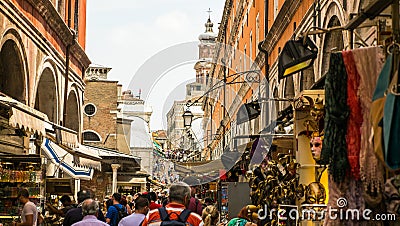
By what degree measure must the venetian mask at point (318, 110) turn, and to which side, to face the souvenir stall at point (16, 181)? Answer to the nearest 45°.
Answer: approximately 90° to its right

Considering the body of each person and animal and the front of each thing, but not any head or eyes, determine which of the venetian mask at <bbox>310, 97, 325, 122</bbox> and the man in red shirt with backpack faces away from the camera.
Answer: the man in red shirt with backpack

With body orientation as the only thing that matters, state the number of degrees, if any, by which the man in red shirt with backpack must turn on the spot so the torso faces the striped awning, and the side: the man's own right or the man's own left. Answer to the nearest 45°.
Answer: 0° — they already face it

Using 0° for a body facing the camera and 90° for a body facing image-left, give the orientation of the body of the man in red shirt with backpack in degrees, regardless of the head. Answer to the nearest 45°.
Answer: approximately 180°

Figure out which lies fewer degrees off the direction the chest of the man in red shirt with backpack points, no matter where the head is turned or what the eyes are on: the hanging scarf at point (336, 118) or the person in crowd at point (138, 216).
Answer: the person in crowd

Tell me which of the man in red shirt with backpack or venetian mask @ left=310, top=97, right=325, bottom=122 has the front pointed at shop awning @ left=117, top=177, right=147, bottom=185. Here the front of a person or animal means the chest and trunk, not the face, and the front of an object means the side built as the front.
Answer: the man in red shirt with backpack

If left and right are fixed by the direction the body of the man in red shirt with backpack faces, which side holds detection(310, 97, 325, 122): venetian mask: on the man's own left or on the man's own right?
on the man's own right

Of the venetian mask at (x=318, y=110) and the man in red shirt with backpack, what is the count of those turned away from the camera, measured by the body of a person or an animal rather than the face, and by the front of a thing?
1

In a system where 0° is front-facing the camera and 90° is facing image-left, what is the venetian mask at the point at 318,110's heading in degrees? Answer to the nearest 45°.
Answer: approximately 45°

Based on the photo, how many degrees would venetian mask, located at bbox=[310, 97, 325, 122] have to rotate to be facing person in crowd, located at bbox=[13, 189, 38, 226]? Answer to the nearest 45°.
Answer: approximately 90° to its right

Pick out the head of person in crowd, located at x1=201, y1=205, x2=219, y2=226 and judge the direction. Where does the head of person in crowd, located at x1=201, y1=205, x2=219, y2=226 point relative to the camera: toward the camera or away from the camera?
away from the camera

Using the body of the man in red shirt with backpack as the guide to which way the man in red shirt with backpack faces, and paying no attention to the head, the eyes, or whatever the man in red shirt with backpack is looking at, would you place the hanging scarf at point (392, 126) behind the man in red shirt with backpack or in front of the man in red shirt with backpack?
behind

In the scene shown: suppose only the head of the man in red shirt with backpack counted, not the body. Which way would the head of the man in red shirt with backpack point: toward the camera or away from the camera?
away from the camera
